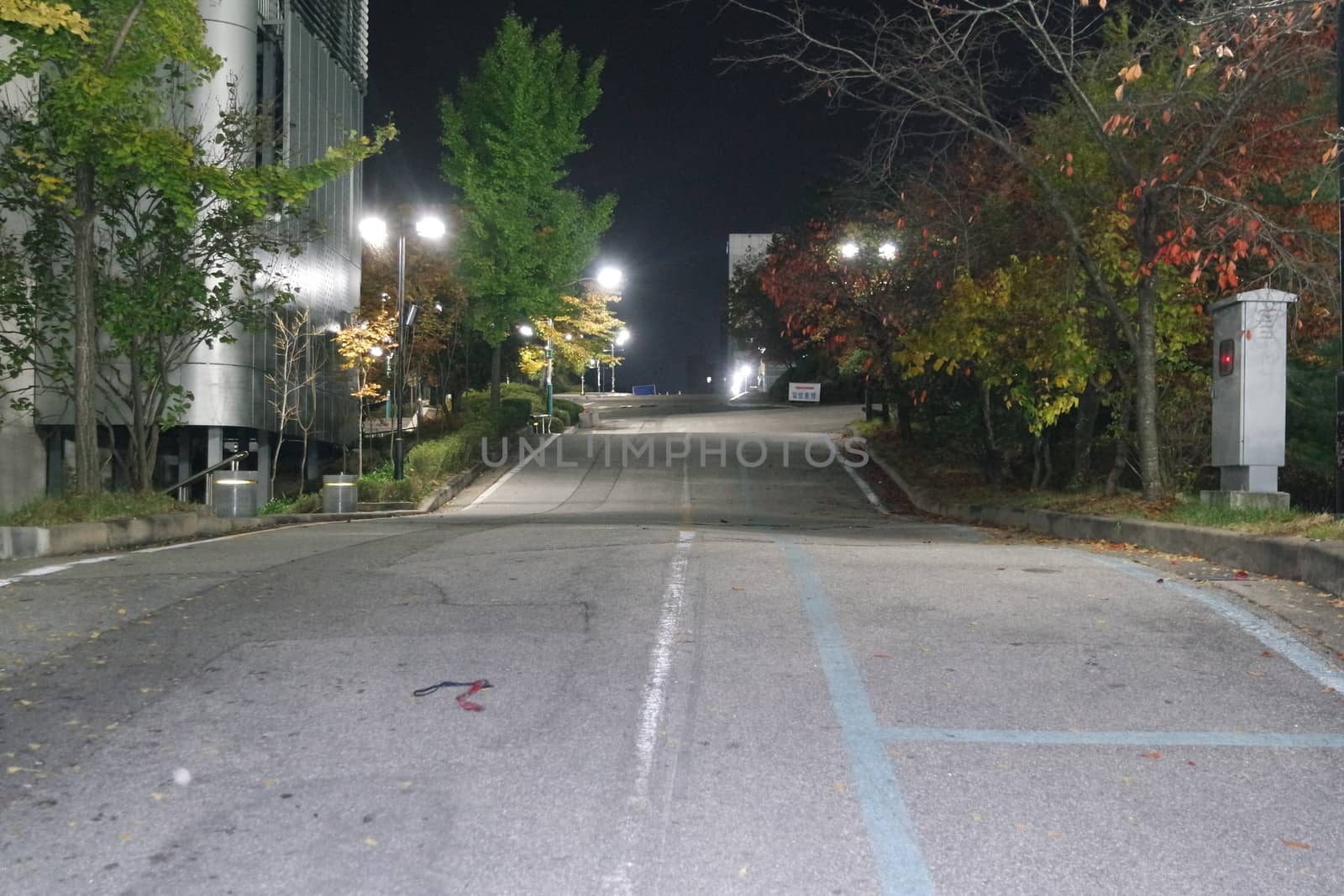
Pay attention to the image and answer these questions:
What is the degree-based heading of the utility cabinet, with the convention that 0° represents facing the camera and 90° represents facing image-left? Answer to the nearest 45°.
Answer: approximately 45°

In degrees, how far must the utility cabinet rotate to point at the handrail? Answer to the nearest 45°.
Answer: approximately 45° to its right

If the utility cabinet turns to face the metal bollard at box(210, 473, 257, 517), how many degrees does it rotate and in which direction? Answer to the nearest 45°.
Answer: approximately 45° to its right

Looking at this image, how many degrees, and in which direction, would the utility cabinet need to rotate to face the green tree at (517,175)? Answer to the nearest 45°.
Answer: approximately 90° to its right

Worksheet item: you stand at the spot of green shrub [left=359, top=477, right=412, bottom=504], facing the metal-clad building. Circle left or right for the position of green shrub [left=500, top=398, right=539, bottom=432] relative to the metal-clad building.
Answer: right

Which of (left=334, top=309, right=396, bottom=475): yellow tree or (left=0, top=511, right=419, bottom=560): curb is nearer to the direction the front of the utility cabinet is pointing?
the curb
